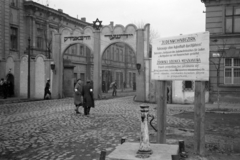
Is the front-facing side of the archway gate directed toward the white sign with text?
yes

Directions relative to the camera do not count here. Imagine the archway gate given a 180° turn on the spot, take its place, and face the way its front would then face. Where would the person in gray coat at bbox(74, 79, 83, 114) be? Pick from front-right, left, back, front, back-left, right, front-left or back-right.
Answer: back

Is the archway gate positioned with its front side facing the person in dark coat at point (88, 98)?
yes

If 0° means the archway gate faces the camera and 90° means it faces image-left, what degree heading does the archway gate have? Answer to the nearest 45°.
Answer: approximately 0°

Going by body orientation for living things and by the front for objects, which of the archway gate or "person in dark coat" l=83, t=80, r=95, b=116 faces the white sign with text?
the archway gate
